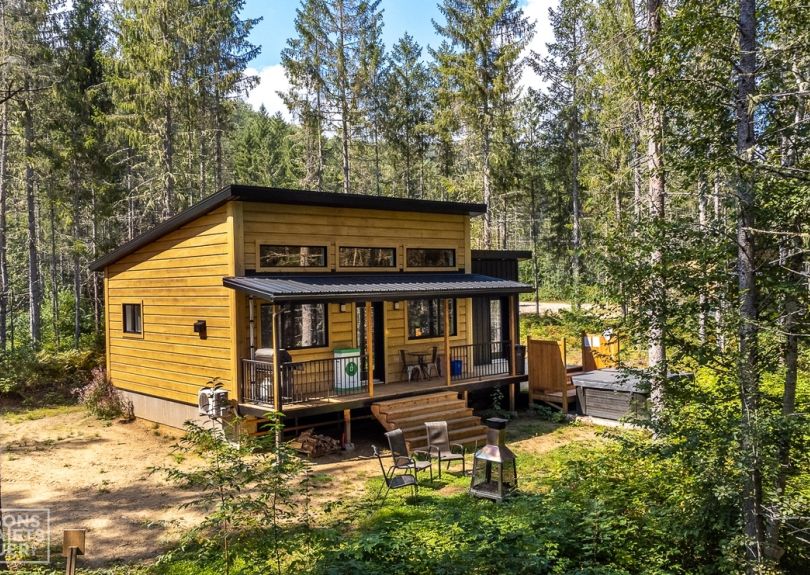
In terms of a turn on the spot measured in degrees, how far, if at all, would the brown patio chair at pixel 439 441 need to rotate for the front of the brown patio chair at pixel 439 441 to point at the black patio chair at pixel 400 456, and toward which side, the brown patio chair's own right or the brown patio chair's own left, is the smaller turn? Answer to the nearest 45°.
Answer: approximately 90° to the brown patio chair's own right

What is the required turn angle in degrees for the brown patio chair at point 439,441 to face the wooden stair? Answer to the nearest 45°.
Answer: approximately 135° to its left

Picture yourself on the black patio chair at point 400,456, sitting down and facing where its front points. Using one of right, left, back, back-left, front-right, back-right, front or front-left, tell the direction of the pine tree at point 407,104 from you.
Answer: back-left

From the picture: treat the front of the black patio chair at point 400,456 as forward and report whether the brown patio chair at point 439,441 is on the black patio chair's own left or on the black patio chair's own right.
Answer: on the black patio chair's own left

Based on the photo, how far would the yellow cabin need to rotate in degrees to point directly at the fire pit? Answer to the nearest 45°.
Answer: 0° — it already faces it

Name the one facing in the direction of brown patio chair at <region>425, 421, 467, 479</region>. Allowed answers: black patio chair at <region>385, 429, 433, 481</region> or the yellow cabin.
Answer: the yellow cabin

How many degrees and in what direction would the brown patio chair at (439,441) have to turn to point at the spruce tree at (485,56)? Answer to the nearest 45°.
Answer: approximately 135° to its left

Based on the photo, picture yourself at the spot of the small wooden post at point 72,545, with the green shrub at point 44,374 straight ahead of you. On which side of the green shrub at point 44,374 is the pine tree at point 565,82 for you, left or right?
right

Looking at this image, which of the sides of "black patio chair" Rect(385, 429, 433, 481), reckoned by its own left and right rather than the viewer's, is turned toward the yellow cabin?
back

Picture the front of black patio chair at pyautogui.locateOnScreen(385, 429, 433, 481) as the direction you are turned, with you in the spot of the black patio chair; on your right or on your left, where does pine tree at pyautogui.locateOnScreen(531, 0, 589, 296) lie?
on your left

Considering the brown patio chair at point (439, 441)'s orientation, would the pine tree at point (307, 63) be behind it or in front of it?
behind

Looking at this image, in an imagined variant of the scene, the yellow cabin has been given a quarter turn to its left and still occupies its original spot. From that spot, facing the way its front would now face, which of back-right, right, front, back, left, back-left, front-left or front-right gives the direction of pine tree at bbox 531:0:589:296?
front

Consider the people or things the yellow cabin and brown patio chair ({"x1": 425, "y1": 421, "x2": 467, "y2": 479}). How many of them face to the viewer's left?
0
